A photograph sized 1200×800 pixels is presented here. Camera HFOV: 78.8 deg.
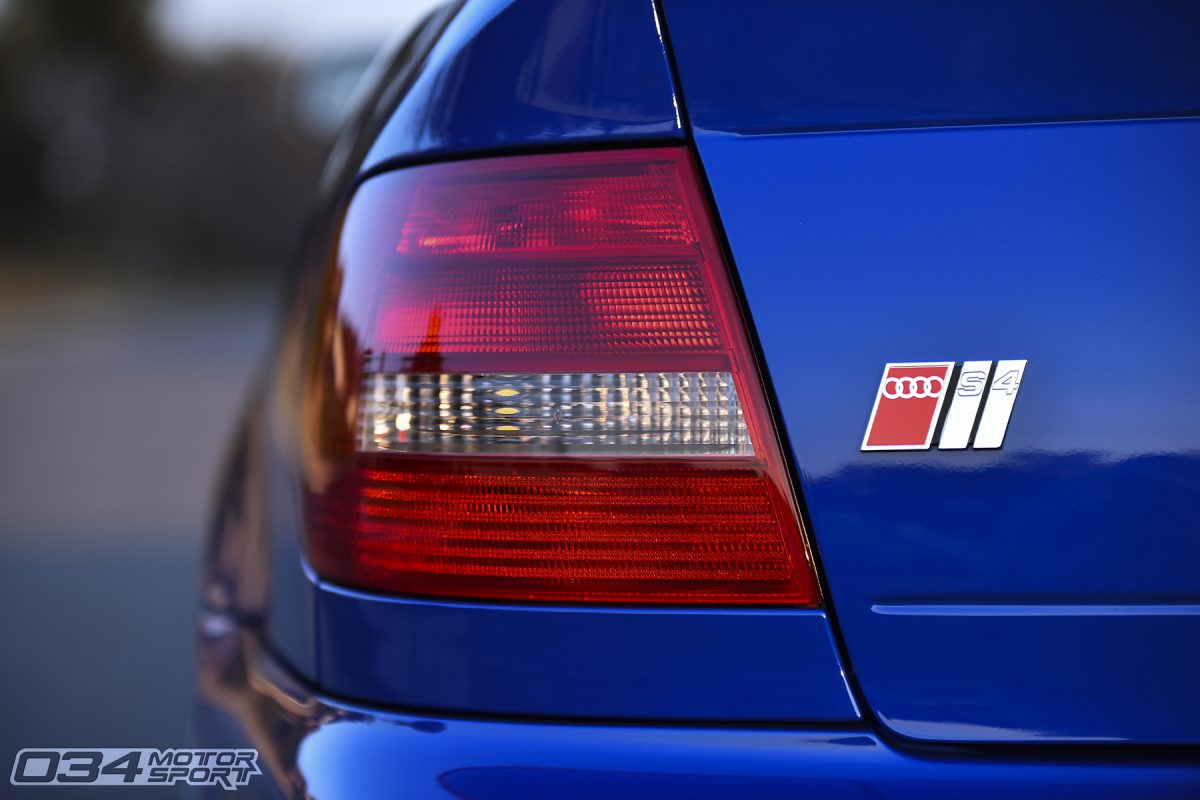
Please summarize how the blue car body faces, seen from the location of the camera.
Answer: facing away from the viewer
